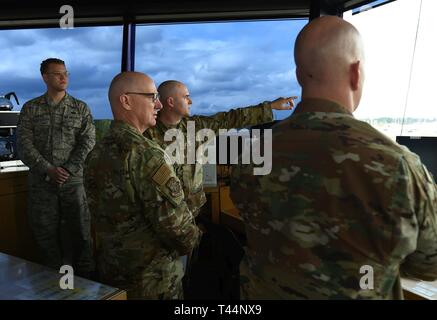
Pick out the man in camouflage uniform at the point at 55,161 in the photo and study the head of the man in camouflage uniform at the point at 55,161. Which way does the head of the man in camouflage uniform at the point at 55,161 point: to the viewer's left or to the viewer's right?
to the viewer's right

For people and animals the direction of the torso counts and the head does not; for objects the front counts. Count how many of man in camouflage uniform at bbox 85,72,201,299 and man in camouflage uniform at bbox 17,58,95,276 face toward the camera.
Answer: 1

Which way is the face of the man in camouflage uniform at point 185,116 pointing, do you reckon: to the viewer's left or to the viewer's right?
to the viewer's right

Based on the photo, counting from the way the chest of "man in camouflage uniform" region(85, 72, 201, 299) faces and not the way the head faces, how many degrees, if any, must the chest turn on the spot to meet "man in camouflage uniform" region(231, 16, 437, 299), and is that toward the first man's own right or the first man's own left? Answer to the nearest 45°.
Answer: approximately 90° to the first man's own right

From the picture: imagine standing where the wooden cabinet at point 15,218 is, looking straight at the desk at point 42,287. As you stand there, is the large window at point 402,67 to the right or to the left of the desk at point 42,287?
left

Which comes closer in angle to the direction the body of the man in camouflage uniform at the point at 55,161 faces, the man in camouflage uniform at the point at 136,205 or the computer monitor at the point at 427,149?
the man in camouflage uniform

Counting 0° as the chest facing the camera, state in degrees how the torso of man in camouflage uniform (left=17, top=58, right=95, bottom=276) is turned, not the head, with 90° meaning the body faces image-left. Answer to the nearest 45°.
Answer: approximately 0°

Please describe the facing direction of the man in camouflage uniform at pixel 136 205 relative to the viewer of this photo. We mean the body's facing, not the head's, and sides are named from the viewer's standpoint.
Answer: facing away from the viewer and to the right of the viewer

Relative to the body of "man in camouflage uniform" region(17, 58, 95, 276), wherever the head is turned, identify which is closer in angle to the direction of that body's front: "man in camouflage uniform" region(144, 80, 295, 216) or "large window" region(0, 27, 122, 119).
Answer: the man in camouflage uniform

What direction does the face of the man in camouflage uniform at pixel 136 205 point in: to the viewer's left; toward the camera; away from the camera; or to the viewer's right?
to the viewer's right

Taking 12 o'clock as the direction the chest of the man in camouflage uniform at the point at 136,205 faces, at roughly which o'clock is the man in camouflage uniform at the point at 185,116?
the man in camouflage uniform at the point at 185,116 is roughly at 11 o'clock from the man in camouflage uniform at the point at 136,205.
